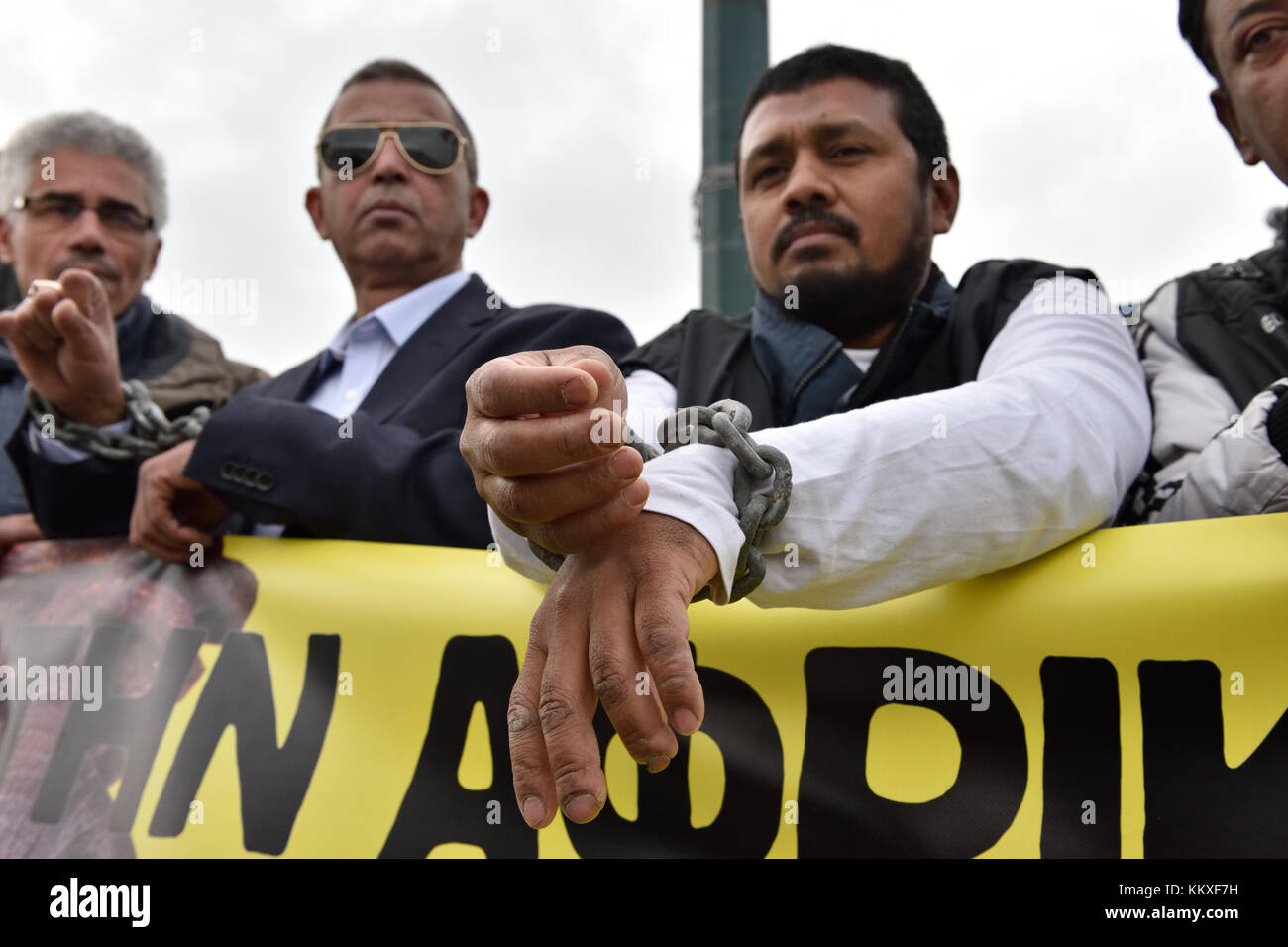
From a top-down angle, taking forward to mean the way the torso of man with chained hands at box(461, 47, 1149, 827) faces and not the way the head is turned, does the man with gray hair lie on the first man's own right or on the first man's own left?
on the first man's own right

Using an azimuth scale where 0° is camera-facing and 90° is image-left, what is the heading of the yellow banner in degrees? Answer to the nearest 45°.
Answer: approximately 0°

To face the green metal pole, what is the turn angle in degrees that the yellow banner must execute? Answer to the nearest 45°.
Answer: approximately 180°

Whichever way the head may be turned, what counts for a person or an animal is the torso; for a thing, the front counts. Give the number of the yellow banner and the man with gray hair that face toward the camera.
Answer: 2

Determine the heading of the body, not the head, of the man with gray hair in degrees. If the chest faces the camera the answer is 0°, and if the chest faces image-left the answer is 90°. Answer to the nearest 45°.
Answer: approximately 0°
